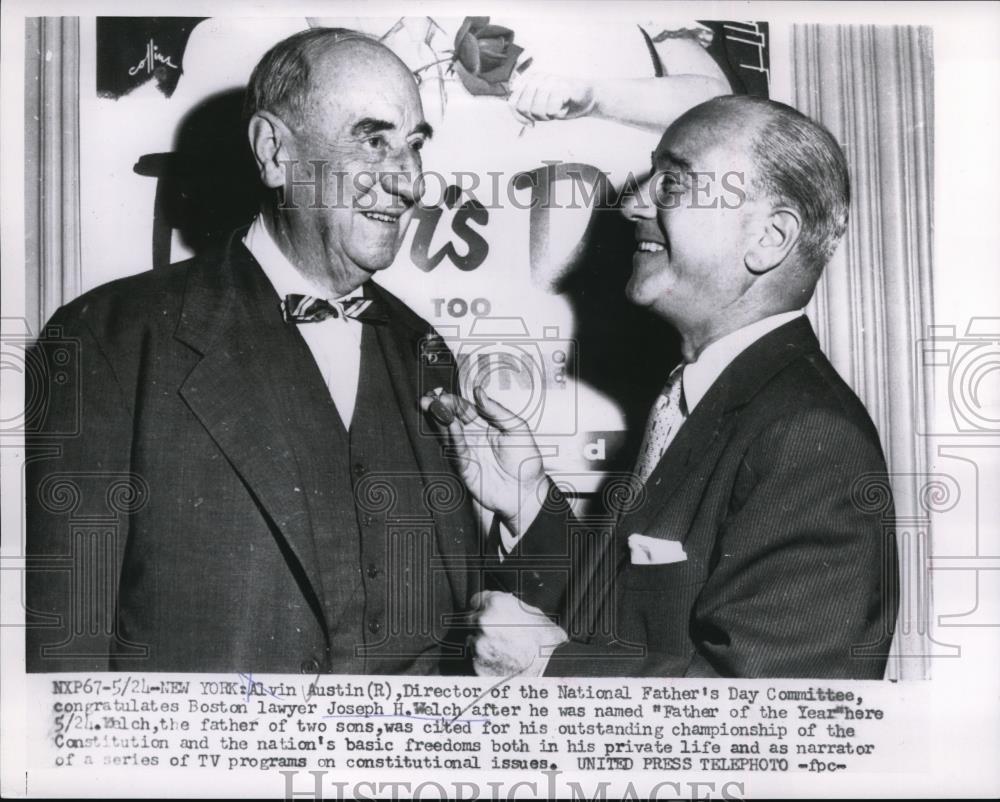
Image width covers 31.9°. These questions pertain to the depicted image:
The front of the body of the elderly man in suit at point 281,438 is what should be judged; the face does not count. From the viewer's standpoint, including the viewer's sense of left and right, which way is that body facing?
facing the viewer and to the right of the viewer

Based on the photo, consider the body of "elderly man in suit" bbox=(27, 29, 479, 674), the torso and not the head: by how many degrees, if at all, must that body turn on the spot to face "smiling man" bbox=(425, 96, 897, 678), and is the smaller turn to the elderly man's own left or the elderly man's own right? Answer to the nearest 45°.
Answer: approximately 45° to the elderly man's own left

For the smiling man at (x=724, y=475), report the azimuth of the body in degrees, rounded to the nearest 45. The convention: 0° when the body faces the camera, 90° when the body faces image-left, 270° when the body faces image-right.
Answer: approximately 90°

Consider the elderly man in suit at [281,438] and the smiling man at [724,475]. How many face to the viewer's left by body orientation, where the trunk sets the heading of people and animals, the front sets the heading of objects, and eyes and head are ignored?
1

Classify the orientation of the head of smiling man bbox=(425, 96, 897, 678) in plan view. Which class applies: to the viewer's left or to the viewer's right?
to the viewer's left

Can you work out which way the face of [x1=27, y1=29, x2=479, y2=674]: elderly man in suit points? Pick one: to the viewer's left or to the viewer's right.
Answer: to the viewer's right

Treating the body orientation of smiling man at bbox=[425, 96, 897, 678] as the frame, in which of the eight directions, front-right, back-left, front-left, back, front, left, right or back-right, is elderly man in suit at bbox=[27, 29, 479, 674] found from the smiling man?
front
